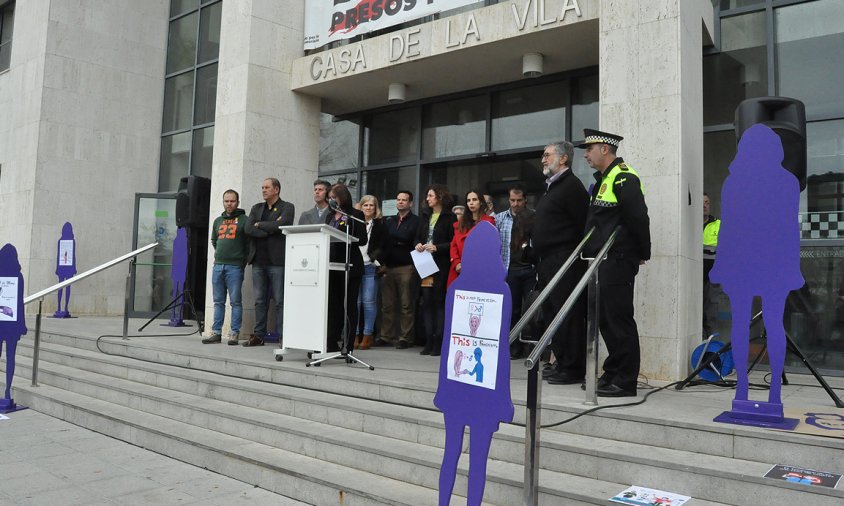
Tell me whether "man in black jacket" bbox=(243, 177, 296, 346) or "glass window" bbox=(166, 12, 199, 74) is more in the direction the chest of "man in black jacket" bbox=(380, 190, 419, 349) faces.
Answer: the man in black jacket

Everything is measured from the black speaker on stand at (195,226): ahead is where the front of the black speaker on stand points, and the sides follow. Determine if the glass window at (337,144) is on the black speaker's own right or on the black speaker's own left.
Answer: on the black speaker's own left

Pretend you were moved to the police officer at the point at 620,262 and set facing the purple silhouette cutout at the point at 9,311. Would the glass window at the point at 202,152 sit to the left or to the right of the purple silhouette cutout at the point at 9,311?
right

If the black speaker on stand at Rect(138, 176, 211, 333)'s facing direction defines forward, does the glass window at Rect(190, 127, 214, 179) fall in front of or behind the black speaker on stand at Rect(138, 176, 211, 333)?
behind

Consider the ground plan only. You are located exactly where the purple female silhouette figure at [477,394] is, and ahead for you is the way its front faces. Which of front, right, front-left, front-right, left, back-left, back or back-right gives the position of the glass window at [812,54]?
back-left
